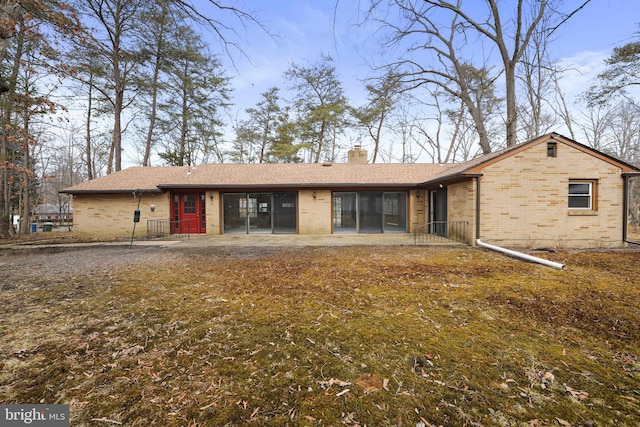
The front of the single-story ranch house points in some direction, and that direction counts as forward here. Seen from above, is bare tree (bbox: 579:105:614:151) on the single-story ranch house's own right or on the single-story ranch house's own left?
on the single-story ranch house's own left

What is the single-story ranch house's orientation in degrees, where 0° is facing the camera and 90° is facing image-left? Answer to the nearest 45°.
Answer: approximately 0°

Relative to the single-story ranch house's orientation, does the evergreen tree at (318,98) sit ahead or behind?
behind

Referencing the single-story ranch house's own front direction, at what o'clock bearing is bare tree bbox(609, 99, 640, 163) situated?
The bare tree is roughly at 8 o'clock from the single-story ranch house.
